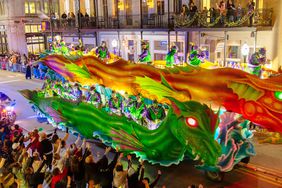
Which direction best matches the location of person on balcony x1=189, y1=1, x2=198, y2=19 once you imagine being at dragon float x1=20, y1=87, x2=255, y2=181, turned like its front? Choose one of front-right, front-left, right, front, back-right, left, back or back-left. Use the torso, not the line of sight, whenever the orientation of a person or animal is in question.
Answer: back-left

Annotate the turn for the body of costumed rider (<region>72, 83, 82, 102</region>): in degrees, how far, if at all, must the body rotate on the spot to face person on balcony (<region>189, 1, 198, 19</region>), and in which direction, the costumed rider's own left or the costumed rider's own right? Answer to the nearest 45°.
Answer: approximately 180°

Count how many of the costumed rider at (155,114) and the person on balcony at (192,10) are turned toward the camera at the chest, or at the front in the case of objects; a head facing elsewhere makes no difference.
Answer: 2

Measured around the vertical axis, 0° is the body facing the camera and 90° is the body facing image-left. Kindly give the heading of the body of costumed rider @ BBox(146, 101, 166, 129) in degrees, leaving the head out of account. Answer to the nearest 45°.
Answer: approximately 0°

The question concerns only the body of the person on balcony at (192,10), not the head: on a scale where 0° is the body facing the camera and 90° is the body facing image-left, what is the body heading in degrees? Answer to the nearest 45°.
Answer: approximately 0°

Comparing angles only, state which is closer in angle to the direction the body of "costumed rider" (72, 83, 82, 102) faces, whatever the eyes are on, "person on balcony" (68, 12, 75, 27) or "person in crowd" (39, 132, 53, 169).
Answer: the person in crowd

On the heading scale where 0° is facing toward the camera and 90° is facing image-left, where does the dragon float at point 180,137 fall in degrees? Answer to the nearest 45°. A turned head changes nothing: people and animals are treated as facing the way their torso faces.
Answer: approximately 315°

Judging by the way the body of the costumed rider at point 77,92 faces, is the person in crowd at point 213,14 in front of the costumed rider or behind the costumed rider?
behind

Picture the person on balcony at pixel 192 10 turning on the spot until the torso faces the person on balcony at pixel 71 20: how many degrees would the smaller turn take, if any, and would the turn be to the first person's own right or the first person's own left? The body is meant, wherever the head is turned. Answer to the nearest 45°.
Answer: approximately 135° to the first person's own right

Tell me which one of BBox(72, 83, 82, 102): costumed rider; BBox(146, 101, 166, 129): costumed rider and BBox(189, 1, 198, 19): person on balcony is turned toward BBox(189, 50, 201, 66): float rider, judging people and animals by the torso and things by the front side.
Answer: the person on balcony

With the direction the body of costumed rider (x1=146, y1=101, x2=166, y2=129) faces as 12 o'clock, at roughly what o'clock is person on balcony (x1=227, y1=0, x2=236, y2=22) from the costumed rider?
The person on balcony is roughly at 7 o'clock from the costumed rider.

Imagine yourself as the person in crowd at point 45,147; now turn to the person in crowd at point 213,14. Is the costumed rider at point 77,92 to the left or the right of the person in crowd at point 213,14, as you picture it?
left
